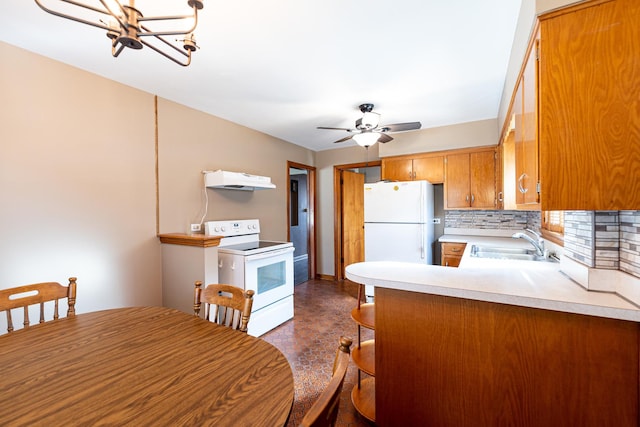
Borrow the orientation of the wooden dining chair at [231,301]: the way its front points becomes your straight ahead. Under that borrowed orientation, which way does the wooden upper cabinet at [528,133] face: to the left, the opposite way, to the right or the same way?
to the right

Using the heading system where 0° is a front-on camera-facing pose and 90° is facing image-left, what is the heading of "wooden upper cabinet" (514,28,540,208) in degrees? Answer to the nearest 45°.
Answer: approximately 90°

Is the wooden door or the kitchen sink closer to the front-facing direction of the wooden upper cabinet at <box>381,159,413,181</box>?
the kitchen sink

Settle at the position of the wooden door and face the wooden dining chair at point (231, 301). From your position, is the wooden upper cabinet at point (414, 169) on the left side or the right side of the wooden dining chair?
left

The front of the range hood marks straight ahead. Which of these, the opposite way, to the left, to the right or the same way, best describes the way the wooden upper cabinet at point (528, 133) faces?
the opposite way

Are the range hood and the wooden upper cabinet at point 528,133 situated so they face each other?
yes

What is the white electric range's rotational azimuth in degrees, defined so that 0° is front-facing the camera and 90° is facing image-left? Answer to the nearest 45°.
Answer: approximately 315°

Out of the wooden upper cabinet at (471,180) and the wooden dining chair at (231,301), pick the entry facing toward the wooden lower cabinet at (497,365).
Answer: the wooden upper cabinet

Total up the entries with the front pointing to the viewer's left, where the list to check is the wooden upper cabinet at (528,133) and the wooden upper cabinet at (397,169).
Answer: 1

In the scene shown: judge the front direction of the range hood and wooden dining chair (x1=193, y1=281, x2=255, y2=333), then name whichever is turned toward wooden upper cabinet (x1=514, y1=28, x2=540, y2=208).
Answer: the range hood
